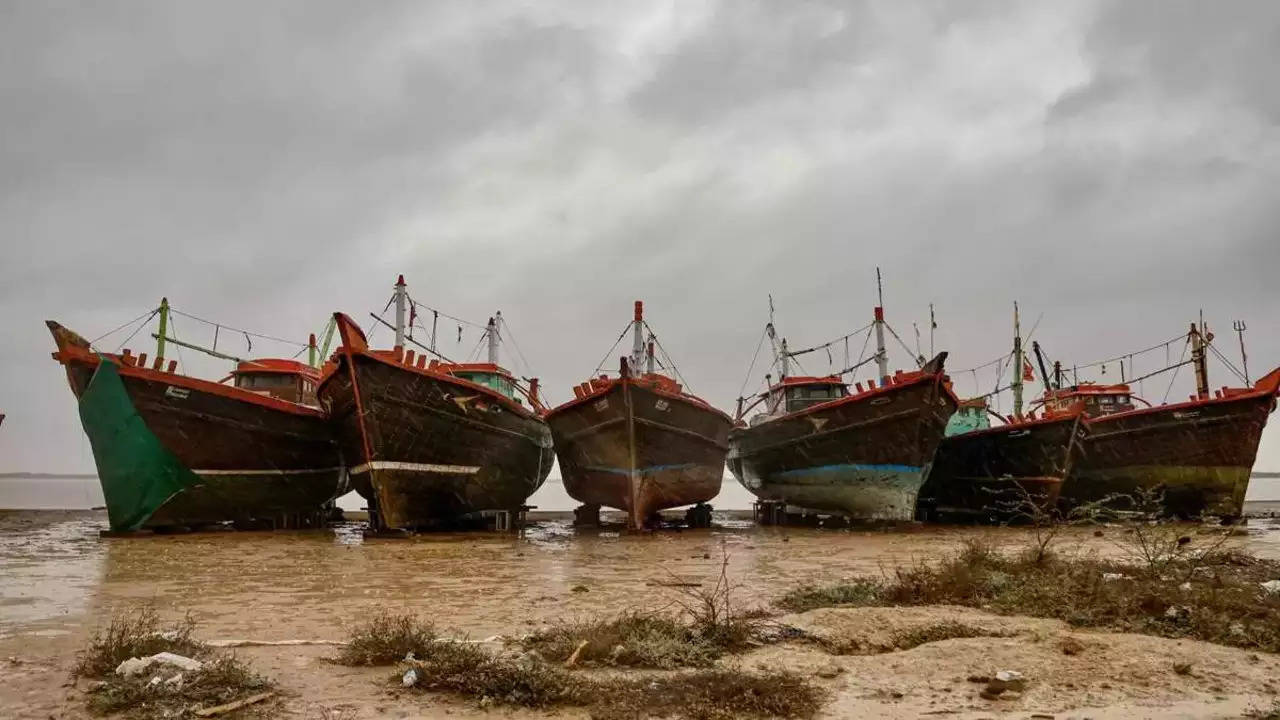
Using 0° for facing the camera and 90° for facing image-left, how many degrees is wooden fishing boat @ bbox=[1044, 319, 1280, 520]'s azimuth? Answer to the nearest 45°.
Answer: approximately 315°

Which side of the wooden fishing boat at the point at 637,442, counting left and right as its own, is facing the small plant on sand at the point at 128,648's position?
front

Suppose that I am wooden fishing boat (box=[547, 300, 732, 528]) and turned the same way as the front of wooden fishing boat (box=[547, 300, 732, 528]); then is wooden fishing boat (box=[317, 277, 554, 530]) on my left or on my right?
on my right

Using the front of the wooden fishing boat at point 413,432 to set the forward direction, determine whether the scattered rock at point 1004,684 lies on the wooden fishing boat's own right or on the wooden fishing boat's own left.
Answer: on the wooden fishing boat's own left

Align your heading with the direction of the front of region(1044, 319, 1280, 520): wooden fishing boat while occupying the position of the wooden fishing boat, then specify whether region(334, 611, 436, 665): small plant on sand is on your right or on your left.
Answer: on your right

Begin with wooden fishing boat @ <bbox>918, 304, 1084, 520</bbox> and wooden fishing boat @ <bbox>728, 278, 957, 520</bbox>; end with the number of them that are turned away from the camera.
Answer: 0

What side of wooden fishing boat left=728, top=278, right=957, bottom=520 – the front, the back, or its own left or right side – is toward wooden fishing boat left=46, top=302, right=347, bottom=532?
right

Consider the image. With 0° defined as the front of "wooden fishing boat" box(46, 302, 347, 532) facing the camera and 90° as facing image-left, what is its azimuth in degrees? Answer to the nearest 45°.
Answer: approximately 45°

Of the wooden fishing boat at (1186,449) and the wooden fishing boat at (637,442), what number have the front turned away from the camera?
0

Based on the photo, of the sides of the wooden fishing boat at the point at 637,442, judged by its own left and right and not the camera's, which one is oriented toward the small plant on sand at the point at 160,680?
front

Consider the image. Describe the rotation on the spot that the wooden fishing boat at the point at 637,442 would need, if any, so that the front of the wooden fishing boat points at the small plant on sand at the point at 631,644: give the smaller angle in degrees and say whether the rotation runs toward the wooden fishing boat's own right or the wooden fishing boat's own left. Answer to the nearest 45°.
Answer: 0° — it already faces it

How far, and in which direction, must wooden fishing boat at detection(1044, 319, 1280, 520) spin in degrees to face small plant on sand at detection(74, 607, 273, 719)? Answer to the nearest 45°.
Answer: approximately 45° to its right

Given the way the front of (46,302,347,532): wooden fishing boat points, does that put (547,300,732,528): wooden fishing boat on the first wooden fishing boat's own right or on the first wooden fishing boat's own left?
on the first wooden fishing boat's own left

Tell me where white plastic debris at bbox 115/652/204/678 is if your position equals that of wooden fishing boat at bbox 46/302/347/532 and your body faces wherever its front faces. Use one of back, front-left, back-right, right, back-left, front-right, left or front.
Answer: front-left

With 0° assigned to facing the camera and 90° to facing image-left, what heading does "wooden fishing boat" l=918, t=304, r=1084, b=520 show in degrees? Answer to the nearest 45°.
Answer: approximately 315°

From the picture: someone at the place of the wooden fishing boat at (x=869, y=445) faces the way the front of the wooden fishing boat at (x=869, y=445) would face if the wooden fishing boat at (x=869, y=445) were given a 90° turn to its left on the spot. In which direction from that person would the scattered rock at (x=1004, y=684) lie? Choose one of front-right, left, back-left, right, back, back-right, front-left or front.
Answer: back-right
